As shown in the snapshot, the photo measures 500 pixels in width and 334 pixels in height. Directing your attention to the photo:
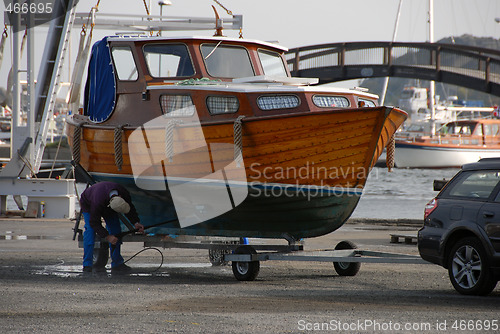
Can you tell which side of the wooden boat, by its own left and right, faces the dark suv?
front

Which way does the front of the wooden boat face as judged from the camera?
facing the viewer and to the right of the viewer

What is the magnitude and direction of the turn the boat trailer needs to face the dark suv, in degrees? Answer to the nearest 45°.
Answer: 0° — it already faces it

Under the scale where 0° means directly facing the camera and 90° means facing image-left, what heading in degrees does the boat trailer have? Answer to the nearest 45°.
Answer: approximately 315°
